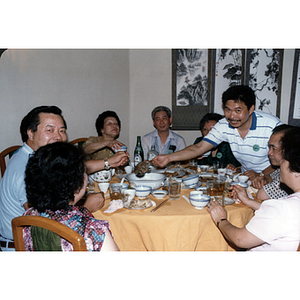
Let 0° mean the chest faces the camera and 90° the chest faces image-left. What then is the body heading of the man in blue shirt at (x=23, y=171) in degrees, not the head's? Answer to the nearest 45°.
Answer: approximately 270°

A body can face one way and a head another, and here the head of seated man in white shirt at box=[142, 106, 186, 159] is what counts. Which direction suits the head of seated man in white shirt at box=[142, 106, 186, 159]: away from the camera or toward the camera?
toward the camera

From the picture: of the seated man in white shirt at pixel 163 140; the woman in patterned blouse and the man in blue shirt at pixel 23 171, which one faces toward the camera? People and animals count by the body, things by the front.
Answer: the seated man in white shirt

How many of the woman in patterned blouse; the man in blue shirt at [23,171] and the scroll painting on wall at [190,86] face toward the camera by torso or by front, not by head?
1

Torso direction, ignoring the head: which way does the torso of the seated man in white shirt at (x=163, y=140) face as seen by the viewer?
toward the camera

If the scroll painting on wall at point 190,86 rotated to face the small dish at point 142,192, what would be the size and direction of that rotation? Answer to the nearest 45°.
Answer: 0° — it already faces it

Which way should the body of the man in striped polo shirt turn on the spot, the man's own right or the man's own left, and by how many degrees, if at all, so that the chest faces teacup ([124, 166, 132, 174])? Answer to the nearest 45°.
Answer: approximately 45° to the man's own right

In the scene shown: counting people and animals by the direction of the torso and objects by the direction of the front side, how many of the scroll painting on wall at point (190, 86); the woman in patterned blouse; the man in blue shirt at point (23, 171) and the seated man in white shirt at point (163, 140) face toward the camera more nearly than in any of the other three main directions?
2

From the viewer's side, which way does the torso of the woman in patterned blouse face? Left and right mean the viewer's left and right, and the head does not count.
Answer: facing away from the viewer and to the right of the viewer

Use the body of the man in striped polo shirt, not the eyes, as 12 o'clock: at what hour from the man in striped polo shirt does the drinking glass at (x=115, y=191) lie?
The drinking glass is roughly at 12 o'clock from the man in striped polo shirt.

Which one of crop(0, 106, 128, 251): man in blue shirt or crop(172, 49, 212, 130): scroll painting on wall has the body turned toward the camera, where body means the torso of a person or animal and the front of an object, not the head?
the scroll painting on wall

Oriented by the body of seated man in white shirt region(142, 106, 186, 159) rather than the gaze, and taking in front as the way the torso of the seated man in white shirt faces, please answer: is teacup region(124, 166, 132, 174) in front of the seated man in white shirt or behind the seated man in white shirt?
in front

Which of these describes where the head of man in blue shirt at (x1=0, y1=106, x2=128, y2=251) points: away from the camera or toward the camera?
toward the camera

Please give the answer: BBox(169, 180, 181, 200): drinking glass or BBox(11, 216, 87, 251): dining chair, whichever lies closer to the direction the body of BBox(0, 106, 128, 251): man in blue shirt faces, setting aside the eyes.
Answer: the drinking glass

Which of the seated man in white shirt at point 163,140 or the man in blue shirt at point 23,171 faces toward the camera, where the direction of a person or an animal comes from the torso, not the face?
the seated man in white shirt

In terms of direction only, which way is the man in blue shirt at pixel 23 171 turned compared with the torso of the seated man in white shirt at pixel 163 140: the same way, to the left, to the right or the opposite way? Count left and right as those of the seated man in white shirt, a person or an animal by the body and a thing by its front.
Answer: to the left
